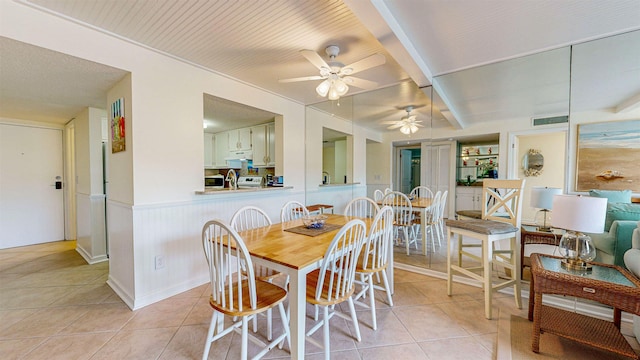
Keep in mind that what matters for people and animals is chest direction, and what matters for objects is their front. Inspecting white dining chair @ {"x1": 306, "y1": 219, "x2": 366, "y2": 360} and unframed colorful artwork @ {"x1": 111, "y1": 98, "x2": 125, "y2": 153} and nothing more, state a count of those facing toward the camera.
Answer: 0

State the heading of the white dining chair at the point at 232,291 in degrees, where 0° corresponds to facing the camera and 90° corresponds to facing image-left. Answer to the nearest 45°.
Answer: approximately 225°

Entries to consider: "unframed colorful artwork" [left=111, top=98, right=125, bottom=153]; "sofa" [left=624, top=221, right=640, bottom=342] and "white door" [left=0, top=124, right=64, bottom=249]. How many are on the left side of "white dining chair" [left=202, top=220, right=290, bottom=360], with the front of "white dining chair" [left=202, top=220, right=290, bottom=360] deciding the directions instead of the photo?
2

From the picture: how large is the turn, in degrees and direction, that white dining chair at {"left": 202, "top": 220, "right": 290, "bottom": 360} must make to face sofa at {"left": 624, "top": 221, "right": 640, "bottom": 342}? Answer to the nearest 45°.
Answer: approximately 45° to its right

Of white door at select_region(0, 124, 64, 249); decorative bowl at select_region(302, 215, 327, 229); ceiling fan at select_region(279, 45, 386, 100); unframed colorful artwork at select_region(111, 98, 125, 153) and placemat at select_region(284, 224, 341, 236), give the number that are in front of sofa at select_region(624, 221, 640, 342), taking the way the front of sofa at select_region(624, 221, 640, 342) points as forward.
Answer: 5

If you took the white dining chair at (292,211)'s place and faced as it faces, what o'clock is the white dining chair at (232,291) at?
the white dining chair at (232,291) is roughly at 2 o'clock from the white dining chair at (292,211).

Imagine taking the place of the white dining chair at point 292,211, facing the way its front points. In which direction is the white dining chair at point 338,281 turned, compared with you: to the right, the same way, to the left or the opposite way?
the opposite way

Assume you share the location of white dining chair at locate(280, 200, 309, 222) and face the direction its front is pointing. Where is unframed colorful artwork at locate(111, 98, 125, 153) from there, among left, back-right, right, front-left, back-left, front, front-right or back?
back-right

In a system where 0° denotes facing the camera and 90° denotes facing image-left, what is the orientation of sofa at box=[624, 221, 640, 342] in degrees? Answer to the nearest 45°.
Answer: approximately 45°

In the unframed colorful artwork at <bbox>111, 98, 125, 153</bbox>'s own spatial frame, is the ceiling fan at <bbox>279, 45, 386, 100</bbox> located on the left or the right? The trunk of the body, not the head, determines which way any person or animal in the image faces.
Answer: on its left

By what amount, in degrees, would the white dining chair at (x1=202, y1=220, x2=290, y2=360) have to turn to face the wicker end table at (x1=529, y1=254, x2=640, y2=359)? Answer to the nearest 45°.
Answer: approximately 45° to its right

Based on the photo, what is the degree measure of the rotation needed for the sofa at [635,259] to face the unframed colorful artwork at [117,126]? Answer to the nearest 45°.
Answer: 0° — it already faces it

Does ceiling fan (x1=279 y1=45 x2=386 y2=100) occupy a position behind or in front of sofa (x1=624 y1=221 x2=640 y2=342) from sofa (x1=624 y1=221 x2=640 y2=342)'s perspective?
in front
